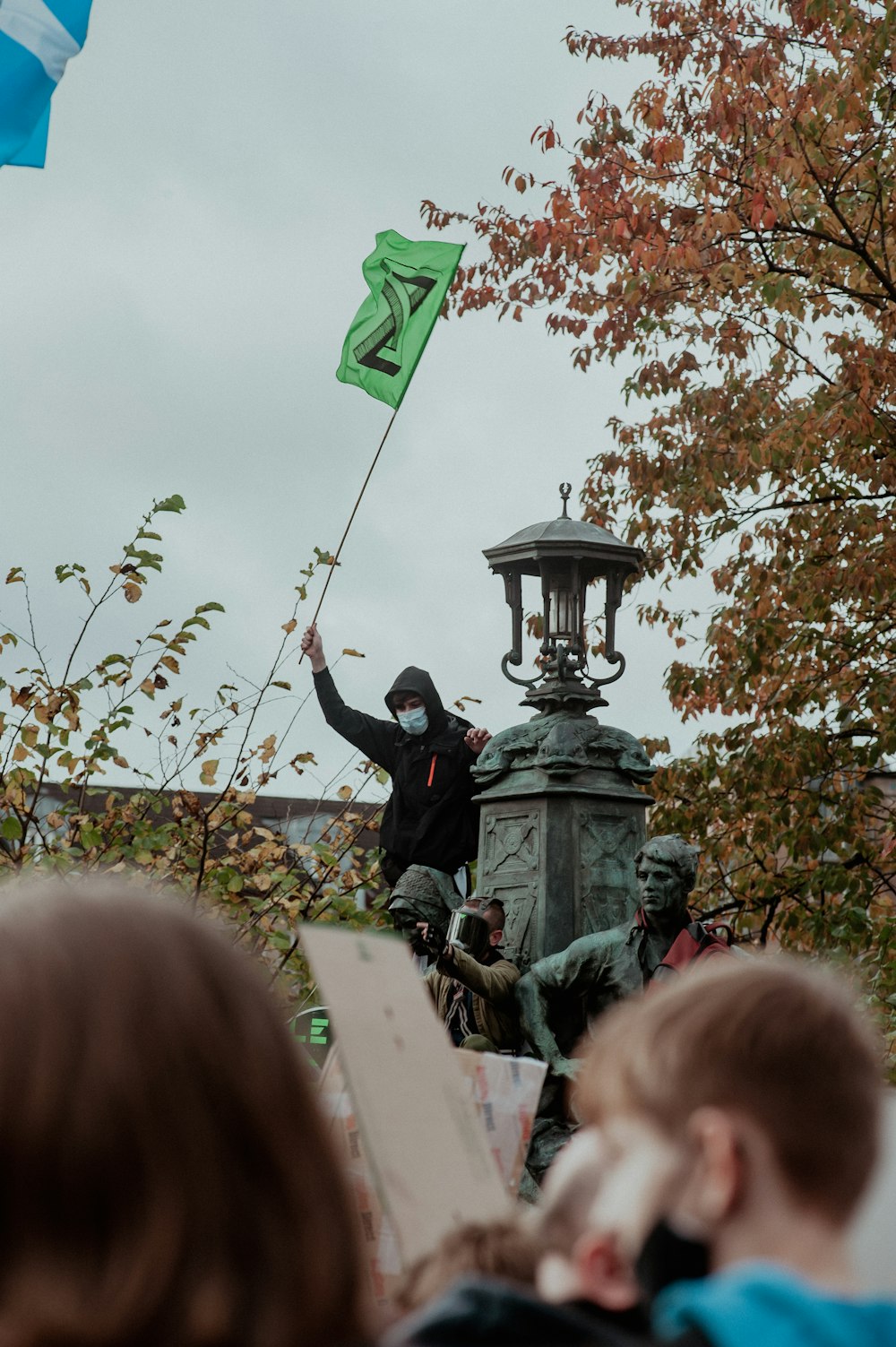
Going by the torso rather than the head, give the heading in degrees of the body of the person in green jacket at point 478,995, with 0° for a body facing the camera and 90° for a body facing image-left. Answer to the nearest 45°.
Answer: approximately 45°
